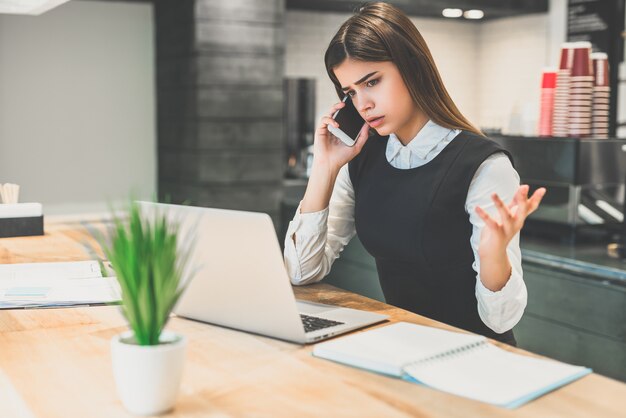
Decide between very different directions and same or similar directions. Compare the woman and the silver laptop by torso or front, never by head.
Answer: very different directions

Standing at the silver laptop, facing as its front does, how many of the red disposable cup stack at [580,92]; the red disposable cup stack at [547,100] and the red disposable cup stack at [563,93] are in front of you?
3

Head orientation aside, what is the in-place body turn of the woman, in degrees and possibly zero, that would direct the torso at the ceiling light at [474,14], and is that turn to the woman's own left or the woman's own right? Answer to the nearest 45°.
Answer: approximately 135° to the woman's own right

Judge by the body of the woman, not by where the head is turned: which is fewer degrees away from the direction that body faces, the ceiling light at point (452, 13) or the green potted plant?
the green potted plant

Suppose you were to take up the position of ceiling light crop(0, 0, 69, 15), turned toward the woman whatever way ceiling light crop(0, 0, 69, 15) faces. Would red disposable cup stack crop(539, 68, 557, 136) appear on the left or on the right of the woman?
left

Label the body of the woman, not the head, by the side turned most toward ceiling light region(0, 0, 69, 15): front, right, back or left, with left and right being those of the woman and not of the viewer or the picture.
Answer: right

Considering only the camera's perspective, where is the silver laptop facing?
facing away from the viewer and to the right of the viewer

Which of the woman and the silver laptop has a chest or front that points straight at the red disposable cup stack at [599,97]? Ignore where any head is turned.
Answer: the silver laptop

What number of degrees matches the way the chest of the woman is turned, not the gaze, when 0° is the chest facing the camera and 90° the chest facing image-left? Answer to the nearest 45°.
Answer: approximately 45°

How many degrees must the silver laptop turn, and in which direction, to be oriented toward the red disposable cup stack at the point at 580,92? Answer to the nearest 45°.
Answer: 0° — it already faces it

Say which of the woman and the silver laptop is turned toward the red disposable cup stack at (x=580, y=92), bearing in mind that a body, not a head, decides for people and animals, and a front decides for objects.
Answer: the silver laptop

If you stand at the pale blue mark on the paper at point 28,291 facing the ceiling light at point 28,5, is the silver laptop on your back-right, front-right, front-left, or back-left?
back-right

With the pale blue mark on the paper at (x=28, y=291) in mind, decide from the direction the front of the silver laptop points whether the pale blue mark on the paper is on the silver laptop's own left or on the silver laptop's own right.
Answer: on the silver laptop's own left

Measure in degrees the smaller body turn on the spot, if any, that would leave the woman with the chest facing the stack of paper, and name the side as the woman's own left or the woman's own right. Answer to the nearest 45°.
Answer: approximately 45° to the woman's own right
